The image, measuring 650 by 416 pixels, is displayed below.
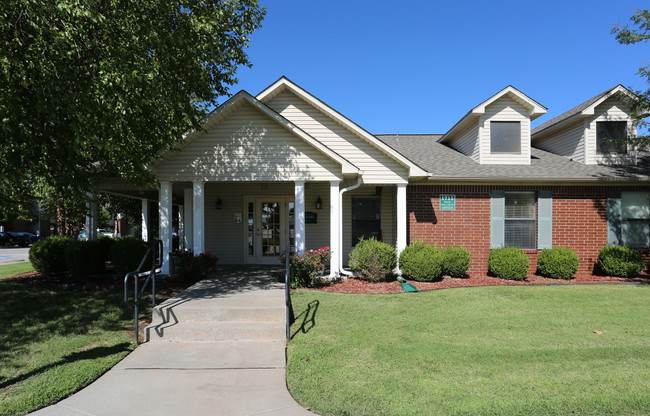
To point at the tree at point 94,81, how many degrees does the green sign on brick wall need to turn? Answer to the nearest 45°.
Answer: approximately 45° to its right

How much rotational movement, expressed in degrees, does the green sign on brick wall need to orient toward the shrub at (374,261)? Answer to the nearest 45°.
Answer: approximately 45° to its right

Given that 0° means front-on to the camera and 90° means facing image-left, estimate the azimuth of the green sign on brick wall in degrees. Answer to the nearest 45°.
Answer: approximately 0°

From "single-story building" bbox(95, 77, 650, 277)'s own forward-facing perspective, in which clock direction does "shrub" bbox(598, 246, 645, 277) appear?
The shrub is roughly at 9 o'clock from the single-story building.

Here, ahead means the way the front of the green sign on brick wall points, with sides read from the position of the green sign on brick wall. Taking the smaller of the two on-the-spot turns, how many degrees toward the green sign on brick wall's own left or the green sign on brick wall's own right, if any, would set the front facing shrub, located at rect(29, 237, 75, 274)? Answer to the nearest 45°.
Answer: approximately 90° to the green sign on brick wall's own right

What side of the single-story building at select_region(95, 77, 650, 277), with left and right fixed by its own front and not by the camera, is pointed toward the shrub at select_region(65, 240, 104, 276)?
right

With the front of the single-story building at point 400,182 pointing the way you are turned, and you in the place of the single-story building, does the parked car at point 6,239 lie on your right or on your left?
on your right

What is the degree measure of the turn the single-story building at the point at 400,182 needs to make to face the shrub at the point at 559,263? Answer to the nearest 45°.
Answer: approximately 90° to its left
